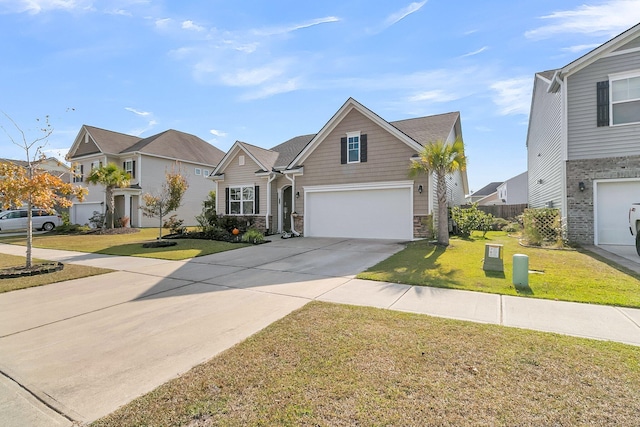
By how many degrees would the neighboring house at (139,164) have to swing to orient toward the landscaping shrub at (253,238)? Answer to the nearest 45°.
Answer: approximately 45° to its left

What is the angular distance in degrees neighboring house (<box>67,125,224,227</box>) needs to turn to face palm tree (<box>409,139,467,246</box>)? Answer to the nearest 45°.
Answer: approximately 90° to its left

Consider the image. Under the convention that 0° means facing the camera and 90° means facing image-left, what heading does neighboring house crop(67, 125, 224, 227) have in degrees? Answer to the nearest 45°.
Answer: approximately 45°

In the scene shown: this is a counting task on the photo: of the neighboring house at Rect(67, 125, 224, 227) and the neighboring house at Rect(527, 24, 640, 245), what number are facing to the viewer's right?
0

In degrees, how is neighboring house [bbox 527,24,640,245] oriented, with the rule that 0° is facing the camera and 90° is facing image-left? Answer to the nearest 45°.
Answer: approximately 0°

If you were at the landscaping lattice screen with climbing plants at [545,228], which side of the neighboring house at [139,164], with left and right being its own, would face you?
left

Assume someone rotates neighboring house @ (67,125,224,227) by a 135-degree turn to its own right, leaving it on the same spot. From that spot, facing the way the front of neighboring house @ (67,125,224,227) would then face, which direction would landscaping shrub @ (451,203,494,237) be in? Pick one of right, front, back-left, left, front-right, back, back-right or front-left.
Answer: back-right
